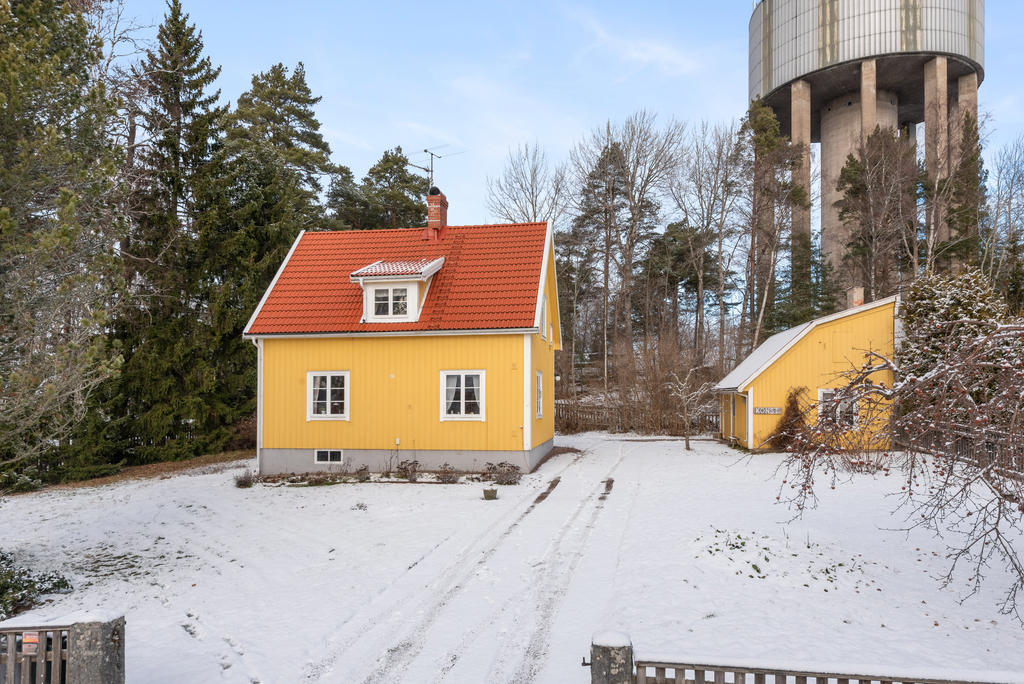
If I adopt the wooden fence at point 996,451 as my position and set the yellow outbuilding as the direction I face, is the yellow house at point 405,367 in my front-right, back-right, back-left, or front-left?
front-left

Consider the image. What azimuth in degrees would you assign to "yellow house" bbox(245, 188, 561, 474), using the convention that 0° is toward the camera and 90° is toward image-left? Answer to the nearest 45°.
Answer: approximately 0°

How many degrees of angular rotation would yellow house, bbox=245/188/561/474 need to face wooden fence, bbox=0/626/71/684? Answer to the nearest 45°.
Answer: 0° — it already faces it

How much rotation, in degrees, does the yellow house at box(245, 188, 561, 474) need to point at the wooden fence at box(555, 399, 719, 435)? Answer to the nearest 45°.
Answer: approximately 135° to its left

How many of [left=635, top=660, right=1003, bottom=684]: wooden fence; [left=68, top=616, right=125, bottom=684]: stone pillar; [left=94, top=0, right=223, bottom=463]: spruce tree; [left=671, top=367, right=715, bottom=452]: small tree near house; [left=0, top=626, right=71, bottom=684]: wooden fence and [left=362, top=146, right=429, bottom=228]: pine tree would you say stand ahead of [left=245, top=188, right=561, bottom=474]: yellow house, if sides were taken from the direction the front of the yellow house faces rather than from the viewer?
3

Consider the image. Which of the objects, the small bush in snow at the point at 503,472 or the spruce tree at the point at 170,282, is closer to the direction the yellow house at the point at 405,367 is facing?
the small bush in snow

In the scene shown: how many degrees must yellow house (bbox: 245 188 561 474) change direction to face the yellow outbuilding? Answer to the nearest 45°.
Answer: approximately 90° to its left

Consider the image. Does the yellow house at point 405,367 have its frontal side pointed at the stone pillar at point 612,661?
yes

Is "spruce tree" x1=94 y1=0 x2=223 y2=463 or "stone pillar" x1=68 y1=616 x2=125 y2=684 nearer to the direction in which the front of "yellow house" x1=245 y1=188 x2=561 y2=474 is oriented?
the stone pillar

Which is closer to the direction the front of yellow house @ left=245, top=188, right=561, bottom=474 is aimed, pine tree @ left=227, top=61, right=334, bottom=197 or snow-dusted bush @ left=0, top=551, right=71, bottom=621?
the snow-dusted bush

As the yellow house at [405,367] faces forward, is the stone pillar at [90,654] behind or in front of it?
in front

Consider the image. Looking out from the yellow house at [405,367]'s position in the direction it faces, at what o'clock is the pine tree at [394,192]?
The pine tree is roughly at 6 o'clock from the yellow house.

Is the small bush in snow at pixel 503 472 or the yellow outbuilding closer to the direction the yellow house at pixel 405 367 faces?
the small bush in snow

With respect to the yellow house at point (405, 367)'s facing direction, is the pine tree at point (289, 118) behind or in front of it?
behind

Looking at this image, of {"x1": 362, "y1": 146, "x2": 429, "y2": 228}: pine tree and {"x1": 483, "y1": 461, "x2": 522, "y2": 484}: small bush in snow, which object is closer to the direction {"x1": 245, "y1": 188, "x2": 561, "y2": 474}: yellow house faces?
the small bush in snow
